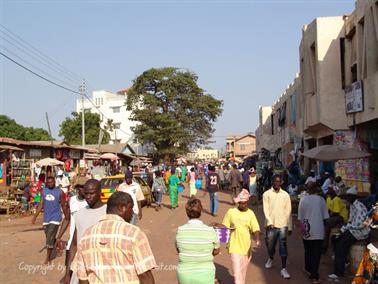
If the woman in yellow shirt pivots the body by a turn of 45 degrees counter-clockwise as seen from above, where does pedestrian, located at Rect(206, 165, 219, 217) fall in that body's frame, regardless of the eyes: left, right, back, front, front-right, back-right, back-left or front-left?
back-left

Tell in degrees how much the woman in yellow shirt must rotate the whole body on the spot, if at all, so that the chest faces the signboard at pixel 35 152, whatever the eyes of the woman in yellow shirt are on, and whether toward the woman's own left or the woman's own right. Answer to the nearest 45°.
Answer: approximately 135° to the woman's own right

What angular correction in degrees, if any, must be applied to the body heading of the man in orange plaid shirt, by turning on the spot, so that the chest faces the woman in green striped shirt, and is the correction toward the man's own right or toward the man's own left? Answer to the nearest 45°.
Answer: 0° — they already face them

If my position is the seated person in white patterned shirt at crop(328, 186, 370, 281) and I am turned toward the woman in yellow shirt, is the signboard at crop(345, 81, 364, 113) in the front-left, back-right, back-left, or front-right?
back-right

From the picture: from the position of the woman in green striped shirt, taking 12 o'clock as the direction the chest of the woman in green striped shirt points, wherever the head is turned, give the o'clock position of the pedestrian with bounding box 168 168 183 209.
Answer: The pedestrian is roughly at 12 o'clock from the woman in green striped shirt.

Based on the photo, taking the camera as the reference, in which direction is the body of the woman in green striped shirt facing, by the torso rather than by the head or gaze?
away from the camera

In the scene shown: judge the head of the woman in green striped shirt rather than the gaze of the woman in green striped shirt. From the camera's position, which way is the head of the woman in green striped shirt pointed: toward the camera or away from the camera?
away from the camera

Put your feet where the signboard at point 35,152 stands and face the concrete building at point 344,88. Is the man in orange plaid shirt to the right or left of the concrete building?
right

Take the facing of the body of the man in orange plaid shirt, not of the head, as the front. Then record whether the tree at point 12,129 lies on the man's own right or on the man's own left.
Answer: on the man's own left

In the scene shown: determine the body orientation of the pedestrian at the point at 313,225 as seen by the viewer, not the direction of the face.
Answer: away from the camera

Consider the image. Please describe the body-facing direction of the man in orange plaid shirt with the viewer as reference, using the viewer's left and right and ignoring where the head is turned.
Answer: facing away from the viewer and to the right of the viewer

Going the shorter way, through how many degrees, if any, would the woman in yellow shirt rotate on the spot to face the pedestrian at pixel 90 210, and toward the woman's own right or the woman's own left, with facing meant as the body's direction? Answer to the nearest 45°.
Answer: approximately 45° to the woman's own right

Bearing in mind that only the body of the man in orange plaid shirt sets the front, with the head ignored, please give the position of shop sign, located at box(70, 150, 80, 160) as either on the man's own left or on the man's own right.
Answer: on the man's own left
